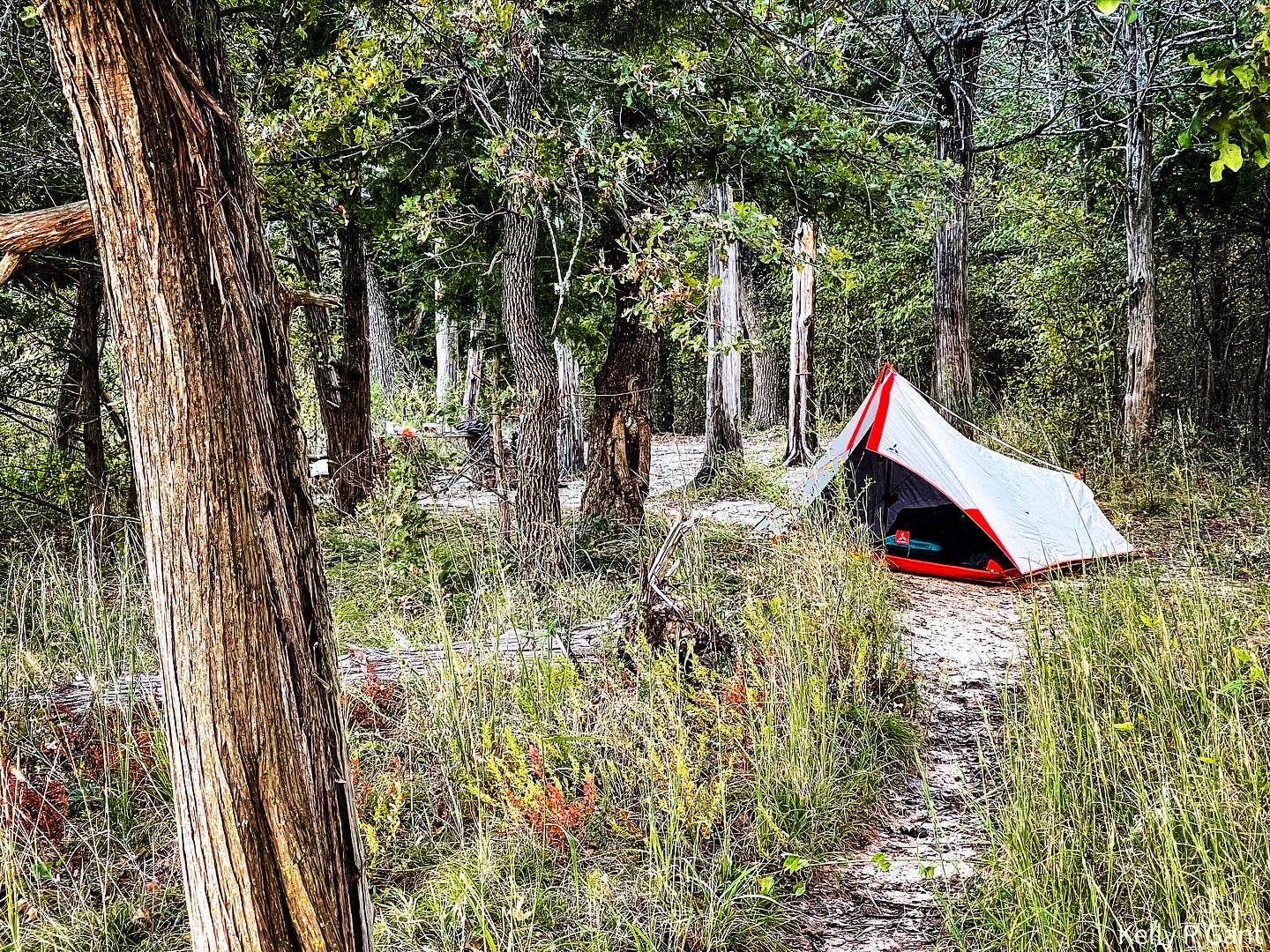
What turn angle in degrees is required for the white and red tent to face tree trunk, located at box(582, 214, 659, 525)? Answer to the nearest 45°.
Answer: approximately 45° to its right

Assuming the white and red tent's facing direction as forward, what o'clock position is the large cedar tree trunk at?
The large cedar tree trunk is roughly at 11 o'clock from the white and red tent.

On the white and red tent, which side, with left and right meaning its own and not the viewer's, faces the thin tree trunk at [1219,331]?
back

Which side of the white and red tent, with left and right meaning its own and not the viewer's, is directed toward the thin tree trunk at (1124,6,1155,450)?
back

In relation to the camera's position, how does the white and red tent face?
facing the viewer and to the left of the viewer

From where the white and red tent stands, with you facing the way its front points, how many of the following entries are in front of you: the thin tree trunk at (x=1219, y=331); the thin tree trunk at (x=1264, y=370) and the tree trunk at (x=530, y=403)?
1

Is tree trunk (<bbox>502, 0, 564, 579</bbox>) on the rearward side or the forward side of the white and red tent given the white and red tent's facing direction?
on the forward side

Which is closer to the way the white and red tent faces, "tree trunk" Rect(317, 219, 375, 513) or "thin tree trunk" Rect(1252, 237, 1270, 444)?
the tree trunk

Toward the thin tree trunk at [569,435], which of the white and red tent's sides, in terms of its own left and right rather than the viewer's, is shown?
right

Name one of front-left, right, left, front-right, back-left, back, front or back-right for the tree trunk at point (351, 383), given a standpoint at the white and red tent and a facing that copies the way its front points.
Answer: front-right

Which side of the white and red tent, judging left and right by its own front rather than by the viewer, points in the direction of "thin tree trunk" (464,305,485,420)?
right

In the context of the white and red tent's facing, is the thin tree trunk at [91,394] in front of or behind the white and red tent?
in front
